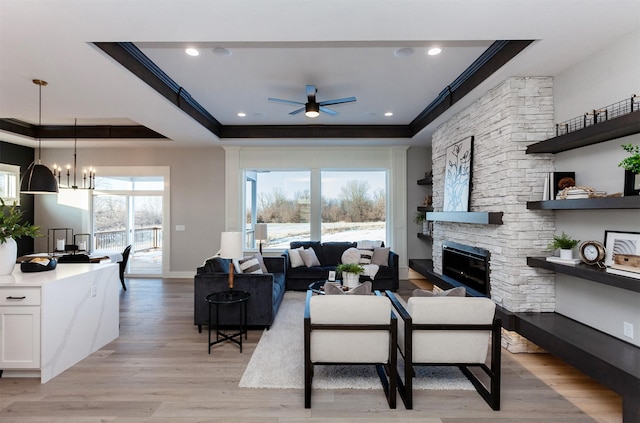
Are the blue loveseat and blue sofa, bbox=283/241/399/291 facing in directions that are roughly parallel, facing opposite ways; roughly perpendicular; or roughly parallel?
roughly perpendicular

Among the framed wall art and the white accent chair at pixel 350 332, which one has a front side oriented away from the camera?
the white accent chair

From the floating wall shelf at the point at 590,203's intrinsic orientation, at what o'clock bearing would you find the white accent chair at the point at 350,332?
The white accent chair is roughly at 12 o'clock from the floating wall shelf.

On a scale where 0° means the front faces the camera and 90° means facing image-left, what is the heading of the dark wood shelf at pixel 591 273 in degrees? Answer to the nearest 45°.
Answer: approximately 45°

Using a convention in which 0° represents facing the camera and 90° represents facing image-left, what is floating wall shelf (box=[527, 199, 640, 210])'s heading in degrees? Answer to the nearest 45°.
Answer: approximately 45°

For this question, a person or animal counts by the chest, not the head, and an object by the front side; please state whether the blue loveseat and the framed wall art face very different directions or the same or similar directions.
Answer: very different directions

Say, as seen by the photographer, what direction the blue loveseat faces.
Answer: facing to the right of the viewer

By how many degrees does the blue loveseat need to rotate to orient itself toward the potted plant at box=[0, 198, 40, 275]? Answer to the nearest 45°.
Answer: approximately 180°

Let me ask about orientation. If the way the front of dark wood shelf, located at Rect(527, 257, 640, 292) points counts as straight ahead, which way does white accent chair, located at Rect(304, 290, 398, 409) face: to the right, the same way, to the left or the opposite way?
to the right

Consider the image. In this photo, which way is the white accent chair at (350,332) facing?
away from the camera
